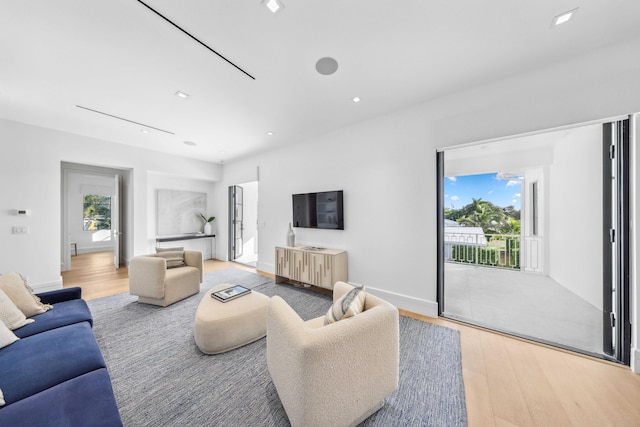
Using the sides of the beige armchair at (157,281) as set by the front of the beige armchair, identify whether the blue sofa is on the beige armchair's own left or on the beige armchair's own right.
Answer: on the beige armchair's own right

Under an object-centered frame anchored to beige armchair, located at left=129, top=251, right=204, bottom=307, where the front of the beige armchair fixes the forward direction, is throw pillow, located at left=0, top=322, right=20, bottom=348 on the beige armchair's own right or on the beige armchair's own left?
on the beige armchair's own right

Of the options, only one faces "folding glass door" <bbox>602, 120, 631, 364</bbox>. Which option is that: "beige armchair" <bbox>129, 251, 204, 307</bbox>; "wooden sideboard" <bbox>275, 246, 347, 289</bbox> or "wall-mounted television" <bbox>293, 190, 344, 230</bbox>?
the beige armchair

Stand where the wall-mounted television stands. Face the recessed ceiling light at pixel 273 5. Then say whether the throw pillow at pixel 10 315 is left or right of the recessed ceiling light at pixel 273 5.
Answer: right

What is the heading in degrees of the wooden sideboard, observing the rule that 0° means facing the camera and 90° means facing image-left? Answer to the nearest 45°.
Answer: approximately 45°

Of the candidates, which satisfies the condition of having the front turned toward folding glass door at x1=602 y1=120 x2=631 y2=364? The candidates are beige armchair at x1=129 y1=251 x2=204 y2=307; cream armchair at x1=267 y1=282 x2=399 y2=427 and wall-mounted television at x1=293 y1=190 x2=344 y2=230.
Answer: beige armchair at x1=129 y1=251 x2=204 y2=307

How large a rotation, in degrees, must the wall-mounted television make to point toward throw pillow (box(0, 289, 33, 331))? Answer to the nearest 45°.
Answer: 0° — it already faces it
